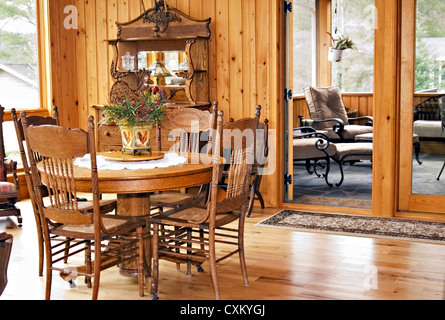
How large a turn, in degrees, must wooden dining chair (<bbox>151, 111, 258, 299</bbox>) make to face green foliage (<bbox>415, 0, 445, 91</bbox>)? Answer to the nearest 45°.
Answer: approximately 90° to its right

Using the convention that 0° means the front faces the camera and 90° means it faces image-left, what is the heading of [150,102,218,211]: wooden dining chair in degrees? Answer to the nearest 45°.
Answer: approximately 45°

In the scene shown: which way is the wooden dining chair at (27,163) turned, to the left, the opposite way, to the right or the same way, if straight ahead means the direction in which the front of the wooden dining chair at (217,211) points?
the opposite way

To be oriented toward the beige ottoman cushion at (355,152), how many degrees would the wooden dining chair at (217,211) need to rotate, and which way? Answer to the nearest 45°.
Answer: approximately 90° to its right

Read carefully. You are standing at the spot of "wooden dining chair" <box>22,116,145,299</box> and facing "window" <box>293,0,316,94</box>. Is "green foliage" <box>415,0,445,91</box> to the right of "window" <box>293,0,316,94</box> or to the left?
right

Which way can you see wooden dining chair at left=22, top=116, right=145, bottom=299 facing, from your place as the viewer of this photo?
facing away from the viewer and to the right of the viewer

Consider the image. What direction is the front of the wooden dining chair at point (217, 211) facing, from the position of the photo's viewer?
facing away from the viewer and to the left of the viewer

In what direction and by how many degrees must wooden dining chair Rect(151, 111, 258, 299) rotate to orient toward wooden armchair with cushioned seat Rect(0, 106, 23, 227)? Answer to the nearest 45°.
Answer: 0° — it already faces it

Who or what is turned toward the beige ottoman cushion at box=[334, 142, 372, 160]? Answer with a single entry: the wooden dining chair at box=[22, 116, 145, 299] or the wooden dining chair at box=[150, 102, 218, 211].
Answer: the wooden dining chair at box=[22, 116, 145, 299]

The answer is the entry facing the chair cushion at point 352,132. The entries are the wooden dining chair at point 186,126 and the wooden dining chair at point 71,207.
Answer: the wooden dining chair at point 71,207

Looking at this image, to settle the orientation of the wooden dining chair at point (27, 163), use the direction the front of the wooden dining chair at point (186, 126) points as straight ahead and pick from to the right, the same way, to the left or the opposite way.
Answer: to the left

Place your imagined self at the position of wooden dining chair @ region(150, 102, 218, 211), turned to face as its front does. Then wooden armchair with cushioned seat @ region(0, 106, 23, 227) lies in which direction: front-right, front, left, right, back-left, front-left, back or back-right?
right

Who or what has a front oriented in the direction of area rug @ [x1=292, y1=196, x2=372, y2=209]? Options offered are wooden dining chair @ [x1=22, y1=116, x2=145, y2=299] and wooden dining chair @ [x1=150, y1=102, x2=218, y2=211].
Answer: wooden dining chair @ [x1=22, y1=116, x2=145, y2=299]

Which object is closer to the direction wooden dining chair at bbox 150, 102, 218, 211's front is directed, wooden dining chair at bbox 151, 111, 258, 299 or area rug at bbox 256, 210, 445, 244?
the wooden dining chair

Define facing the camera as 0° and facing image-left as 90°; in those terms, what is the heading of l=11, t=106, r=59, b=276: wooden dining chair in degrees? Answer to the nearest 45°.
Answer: approximately 315°

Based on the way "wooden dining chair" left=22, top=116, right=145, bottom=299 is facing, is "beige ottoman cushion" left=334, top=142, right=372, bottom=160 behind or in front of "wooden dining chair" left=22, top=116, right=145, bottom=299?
in front
